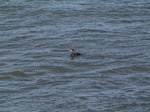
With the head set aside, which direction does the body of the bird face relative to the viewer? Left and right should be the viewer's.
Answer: facing to the left of the viewer
